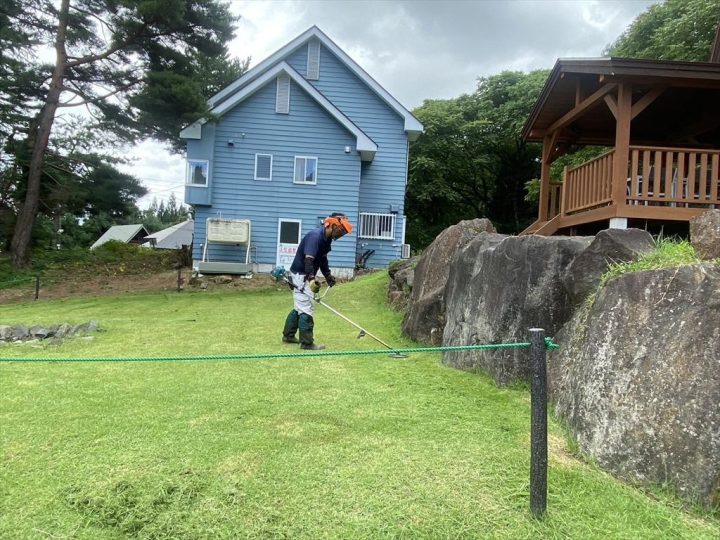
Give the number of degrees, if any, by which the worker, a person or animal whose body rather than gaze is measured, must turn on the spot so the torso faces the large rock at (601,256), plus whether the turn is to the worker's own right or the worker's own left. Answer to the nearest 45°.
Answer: approximately 45° to the worker's own right

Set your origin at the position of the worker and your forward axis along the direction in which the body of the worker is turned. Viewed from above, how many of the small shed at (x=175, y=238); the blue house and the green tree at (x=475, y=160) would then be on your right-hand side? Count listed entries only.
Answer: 0

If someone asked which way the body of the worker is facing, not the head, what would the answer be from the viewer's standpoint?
to the viewer's right

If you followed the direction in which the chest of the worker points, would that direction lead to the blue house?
no

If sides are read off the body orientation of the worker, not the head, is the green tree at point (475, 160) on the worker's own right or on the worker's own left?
on the worker's own left

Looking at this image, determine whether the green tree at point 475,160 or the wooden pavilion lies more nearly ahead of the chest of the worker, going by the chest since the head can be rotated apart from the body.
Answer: the wooden pavilion

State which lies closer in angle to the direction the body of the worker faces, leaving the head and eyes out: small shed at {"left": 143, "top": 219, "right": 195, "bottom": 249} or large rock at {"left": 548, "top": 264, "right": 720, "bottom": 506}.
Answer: the large rock

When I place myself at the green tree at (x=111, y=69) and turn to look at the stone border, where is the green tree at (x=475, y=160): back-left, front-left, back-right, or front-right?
back-left

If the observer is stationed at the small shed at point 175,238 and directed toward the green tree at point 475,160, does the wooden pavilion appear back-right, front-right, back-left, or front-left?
front-right

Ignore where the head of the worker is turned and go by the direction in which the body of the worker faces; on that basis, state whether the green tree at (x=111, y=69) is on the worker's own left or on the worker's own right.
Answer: on the worker's own left

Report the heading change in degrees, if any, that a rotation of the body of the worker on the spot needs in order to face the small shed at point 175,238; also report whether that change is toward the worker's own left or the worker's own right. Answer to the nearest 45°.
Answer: approximately 90° to the worker's own left

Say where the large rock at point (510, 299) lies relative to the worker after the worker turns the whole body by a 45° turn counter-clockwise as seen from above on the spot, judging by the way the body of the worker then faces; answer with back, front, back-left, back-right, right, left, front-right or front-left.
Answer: right

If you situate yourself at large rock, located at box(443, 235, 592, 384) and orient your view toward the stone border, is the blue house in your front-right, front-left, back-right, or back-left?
front-right

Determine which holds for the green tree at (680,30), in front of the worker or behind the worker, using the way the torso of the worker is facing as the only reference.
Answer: in front

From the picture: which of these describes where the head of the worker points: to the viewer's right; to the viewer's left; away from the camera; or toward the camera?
to the viewer's right

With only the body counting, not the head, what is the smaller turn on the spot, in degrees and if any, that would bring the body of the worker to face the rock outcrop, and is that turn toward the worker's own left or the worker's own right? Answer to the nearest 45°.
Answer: approximately 45° to the worker's own right

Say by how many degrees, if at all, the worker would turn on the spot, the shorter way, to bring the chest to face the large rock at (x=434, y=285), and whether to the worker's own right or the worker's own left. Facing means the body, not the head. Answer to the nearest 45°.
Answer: approximately 45° to the worker's own left

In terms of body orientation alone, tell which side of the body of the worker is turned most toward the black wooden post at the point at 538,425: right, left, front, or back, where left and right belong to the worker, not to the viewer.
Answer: right

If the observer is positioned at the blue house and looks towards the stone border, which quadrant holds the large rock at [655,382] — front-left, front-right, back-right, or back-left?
front-left
